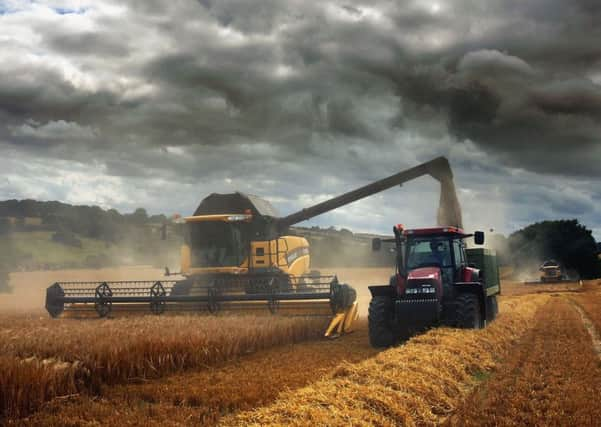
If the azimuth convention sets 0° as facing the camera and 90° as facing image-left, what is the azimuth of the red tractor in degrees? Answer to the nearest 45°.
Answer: approximately 45°

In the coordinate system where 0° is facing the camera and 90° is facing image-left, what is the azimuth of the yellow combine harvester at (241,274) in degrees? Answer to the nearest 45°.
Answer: approximately 45°

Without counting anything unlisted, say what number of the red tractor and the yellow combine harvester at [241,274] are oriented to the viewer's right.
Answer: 0

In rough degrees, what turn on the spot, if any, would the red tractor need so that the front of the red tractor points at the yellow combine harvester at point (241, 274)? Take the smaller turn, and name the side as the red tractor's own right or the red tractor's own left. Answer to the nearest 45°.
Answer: approximately 90° to the red tractor's own right

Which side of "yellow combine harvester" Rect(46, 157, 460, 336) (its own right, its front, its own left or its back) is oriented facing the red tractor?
left
